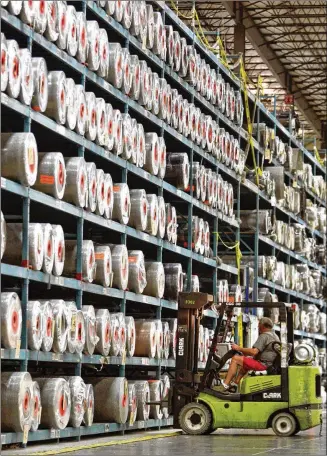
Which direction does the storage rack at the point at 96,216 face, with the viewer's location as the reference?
facing the viewer and to the right of the viewer

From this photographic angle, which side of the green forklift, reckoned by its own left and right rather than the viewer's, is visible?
left

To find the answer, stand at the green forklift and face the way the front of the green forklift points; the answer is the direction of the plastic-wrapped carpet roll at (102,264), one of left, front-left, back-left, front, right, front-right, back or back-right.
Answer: front-left

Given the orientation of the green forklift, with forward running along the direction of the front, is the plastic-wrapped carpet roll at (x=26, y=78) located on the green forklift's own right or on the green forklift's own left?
on the green forklift's own left
